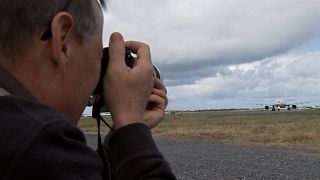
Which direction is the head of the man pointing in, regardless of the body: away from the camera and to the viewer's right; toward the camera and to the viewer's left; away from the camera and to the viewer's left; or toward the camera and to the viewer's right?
away from the camera and to the viewer's right

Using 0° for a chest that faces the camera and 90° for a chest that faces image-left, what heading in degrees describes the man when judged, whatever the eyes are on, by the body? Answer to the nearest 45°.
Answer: approximately 225°
